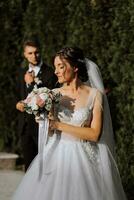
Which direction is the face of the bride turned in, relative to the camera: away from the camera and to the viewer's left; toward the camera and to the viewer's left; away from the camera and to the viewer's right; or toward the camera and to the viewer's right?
toward the camera and to the viewer's left

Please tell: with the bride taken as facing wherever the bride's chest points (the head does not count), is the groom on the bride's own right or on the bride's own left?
on the bride's own right

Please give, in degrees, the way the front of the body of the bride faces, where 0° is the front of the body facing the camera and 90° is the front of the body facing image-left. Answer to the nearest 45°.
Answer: approximately 45°
